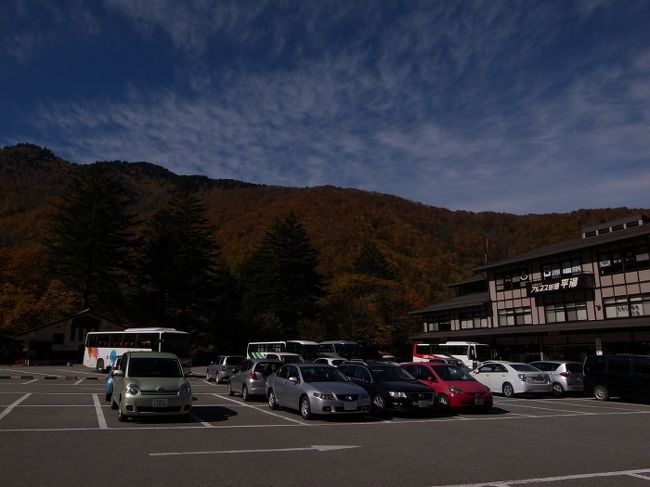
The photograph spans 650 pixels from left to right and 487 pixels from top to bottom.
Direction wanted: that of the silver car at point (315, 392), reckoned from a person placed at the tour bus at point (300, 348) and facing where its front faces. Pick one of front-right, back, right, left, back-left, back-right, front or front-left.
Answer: front-right

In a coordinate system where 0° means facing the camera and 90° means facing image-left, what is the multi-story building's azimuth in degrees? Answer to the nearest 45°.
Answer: approximately 45°

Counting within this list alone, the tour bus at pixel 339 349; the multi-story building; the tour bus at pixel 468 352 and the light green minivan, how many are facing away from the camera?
0

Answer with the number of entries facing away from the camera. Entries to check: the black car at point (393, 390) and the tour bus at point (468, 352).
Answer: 0

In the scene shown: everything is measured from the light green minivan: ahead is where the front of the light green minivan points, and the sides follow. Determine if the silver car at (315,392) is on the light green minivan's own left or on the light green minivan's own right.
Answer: on the light green minivan's own left

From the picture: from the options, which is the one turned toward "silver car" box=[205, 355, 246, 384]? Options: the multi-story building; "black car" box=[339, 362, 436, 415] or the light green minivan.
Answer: the multi-story building

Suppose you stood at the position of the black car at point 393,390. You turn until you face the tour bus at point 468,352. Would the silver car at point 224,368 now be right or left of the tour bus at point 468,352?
left

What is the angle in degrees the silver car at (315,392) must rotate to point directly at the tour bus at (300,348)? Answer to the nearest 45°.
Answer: approximately 135° to its left

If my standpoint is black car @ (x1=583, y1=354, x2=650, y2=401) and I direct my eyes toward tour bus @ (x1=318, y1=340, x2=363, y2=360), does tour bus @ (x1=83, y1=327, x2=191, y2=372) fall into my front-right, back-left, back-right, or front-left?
front-left

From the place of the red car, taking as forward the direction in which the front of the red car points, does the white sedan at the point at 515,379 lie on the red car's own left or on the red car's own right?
on the red car's own left

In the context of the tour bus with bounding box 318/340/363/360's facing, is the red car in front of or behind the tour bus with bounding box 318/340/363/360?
in front

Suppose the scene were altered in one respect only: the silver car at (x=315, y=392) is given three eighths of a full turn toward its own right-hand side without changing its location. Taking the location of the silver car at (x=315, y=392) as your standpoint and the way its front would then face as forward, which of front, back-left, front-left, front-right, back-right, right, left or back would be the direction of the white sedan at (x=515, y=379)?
back-right

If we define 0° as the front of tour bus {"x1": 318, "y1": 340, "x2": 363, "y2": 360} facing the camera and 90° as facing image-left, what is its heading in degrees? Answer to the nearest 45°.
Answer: approximately 315°

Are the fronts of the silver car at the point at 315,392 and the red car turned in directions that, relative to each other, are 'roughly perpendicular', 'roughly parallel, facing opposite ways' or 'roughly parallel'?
roughly parallel

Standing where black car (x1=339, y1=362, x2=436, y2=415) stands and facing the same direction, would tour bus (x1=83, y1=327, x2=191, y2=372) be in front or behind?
behind
